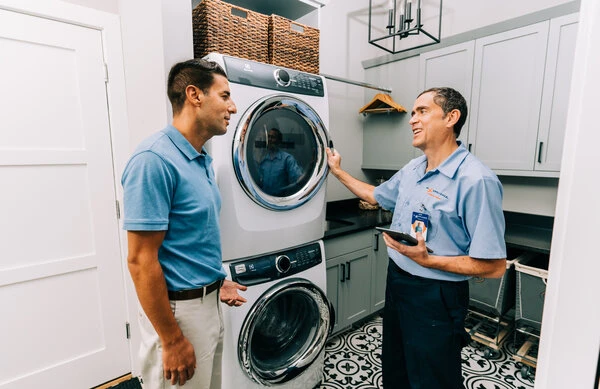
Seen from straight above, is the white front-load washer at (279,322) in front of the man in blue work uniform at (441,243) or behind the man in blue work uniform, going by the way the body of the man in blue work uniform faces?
in front

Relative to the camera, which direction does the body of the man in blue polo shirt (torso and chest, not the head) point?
to the viewer's right

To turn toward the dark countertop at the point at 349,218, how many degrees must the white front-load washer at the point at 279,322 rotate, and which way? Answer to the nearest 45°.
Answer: approximately 90° to its left

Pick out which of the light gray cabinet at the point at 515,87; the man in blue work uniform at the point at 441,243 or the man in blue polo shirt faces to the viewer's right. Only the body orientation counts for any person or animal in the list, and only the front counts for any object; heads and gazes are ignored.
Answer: the man in blue polo shirt

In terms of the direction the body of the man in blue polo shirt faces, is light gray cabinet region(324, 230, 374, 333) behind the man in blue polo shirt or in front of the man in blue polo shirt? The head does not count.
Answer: in front

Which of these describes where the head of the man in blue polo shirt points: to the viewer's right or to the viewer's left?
to the viewer's right

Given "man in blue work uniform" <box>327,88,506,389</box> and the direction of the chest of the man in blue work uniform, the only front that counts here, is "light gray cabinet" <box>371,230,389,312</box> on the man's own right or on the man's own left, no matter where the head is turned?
on the man's own right

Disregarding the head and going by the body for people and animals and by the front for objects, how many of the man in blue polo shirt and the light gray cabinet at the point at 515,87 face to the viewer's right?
1

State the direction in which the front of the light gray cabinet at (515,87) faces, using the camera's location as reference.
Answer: facing the viewer and to the left of the viewer
